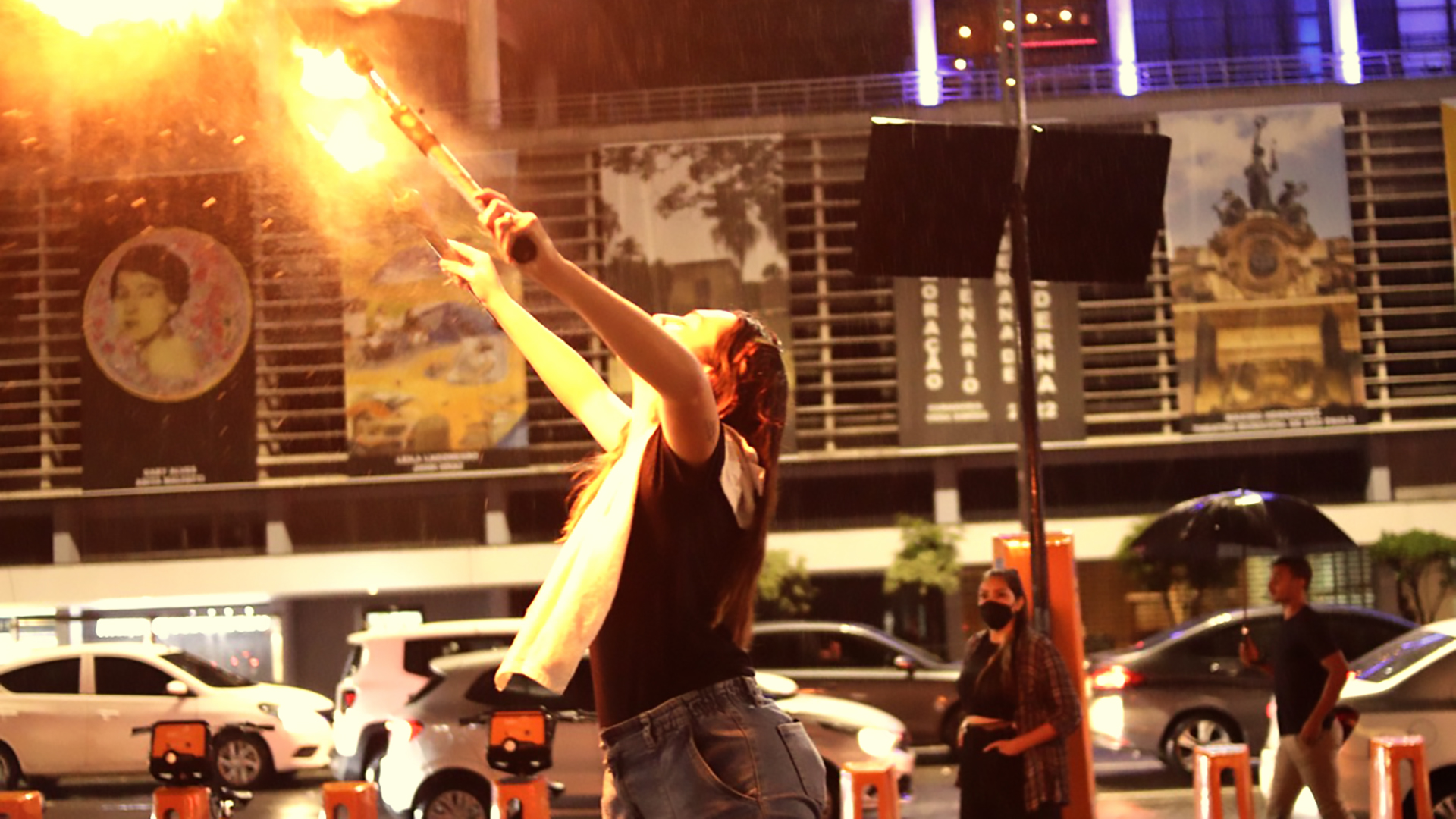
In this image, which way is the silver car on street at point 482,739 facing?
to the viewer's right

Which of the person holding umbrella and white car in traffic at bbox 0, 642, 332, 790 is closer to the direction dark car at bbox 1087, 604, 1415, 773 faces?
the person holding umbrella

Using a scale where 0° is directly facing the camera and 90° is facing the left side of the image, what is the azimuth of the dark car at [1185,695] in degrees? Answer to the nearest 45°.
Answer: approximately 270°

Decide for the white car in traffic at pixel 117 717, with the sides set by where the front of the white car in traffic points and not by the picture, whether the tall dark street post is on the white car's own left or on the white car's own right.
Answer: on the white car's own right

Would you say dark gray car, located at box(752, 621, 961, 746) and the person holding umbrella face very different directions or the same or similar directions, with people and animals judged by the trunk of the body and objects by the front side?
very different directions

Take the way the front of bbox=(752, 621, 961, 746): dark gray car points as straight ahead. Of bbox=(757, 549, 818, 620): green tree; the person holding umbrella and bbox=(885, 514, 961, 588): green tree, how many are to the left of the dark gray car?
2

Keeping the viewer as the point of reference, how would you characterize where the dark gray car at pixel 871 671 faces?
facing to the right of the viewer

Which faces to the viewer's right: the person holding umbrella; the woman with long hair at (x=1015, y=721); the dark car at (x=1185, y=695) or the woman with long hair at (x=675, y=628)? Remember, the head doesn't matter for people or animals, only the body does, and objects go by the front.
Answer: the dark car

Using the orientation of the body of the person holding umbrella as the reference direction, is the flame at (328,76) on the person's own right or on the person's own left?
on the person's own left

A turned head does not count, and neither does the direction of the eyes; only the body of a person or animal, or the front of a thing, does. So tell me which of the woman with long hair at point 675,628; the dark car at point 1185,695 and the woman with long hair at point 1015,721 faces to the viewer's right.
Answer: the dark car

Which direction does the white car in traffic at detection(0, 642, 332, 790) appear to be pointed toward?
to the viewer's right

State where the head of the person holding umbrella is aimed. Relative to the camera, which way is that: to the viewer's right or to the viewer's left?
to the viewer's left

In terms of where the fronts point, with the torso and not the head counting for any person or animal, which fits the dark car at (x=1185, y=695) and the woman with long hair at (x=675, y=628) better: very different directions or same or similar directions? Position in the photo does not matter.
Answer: very different directions

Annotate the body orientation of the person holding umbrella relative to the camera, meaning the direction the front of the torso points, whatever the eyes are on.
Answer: to the viewer's left

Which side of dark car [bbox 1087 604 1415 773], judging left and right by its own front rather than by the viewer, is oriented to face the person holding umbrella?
right
